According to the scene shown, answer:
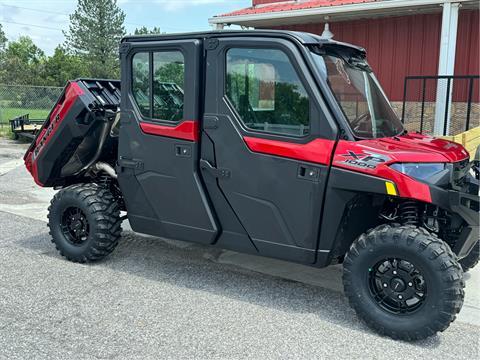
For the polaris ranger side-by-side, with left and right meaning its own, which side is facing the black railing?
left

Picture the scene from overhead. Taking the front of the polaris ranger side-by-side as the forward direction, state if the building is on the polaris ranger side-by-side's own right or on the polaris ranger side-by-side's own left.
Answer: on the polaris ranger side-by-side's own left

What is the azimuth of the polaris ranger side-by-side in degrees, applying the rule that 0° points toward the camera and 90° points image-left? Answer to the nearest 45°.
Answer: approximately 315°
